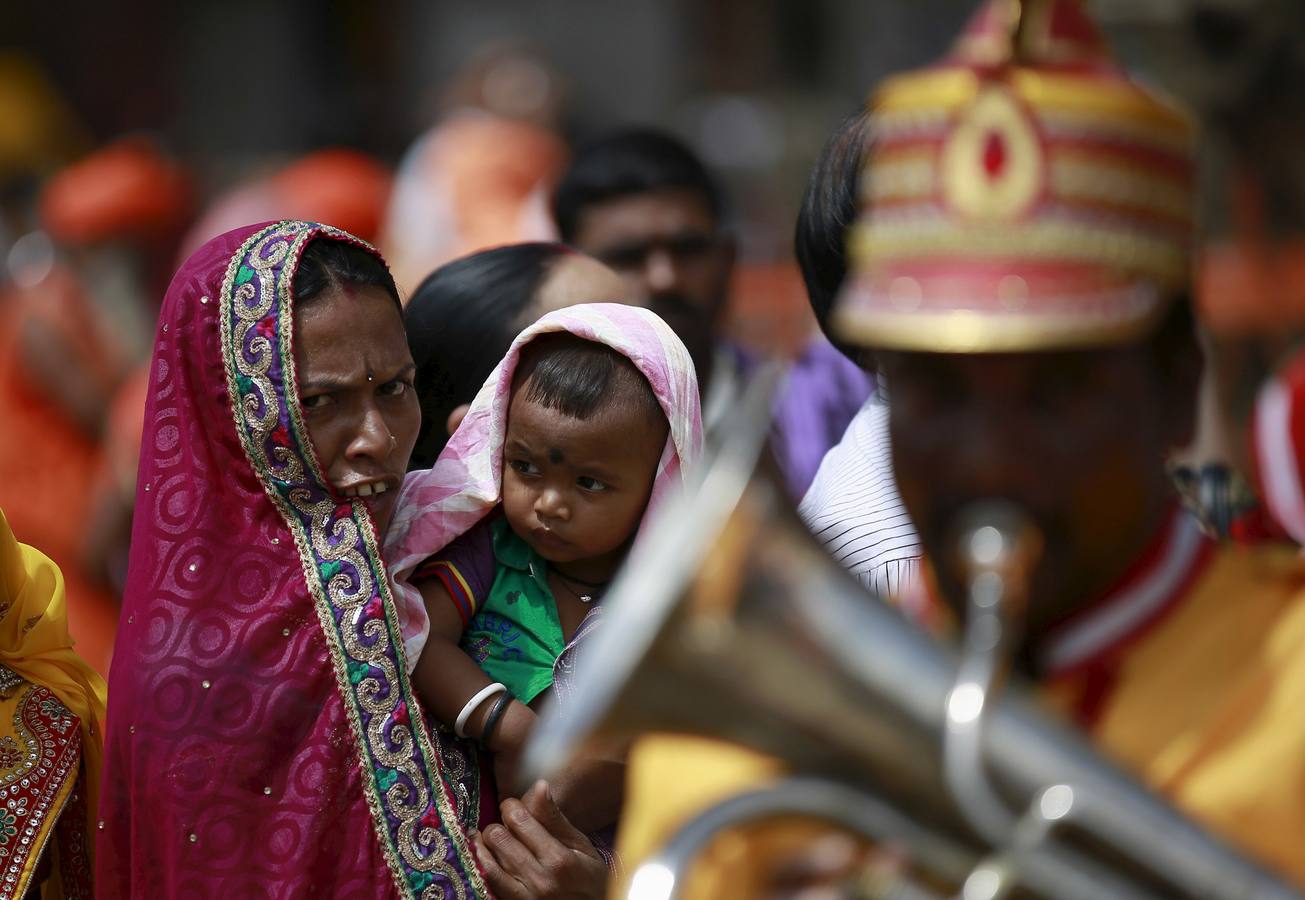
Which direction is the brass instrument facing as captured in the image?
to the viewer's left

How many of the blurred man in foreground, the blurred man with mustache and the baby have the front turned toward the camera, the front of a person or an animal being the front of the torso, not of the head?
3

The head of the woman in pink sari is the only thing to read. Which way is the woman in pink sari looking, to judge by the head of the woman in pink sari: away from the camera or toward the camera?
toward the camera

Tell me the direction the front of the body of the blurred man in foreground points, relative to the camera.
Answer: toward the camera

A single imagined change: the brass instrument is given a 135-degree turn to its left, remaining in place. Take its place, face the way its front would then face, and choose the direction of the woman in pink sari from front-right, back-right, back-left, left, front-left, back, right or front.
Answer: back

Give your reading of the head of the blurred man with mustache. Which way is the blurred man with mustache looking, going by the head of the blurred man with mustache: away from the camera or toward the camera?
toward the camera

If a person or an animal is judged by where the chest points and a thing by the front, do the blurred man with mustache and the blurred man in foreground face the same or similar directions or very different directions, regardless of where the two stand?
same or similar directions

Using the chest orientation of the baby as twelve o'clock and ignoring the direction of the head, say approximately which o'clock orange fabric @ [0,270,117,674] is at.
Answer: The orange fabric is roughly at 5 o'clock from the baby.

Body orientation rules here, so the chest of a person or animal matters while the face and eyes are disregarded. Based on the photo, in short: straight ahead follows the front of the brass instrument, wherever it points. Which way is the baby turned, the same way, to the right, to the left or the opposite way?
to the left

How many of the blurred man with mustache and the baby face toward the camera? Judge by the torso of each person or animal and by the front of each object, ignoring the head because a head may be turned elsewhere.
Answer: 2

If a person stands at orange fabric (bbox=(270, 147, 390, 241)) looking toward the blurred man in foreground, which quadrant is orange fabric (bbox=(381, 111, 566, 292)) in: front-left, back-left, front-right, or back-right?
front-left

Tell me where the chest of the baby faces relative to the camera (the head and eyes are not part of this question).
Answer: toward the camera

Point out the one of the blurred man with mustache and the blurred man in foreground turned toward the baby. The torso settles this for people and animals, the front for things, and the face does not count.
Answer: the blurred man with mustache

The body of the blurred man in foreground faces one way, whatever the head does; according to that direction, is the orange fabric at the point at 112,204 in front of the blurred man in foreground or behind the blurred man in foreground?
behind

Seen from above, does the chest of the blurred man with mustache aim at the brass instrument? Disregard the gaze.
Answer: yes

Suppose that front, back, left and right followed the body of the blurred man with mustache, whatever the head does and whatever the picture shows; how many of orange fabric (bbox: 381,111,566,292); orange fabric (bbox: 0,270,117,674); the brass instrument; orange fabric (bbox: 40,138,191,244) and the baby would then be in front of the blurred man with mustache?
2

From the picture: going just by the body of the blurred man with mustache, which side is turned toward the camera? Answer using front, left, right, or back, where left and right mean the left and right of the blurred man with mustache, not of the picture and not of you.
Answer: front
